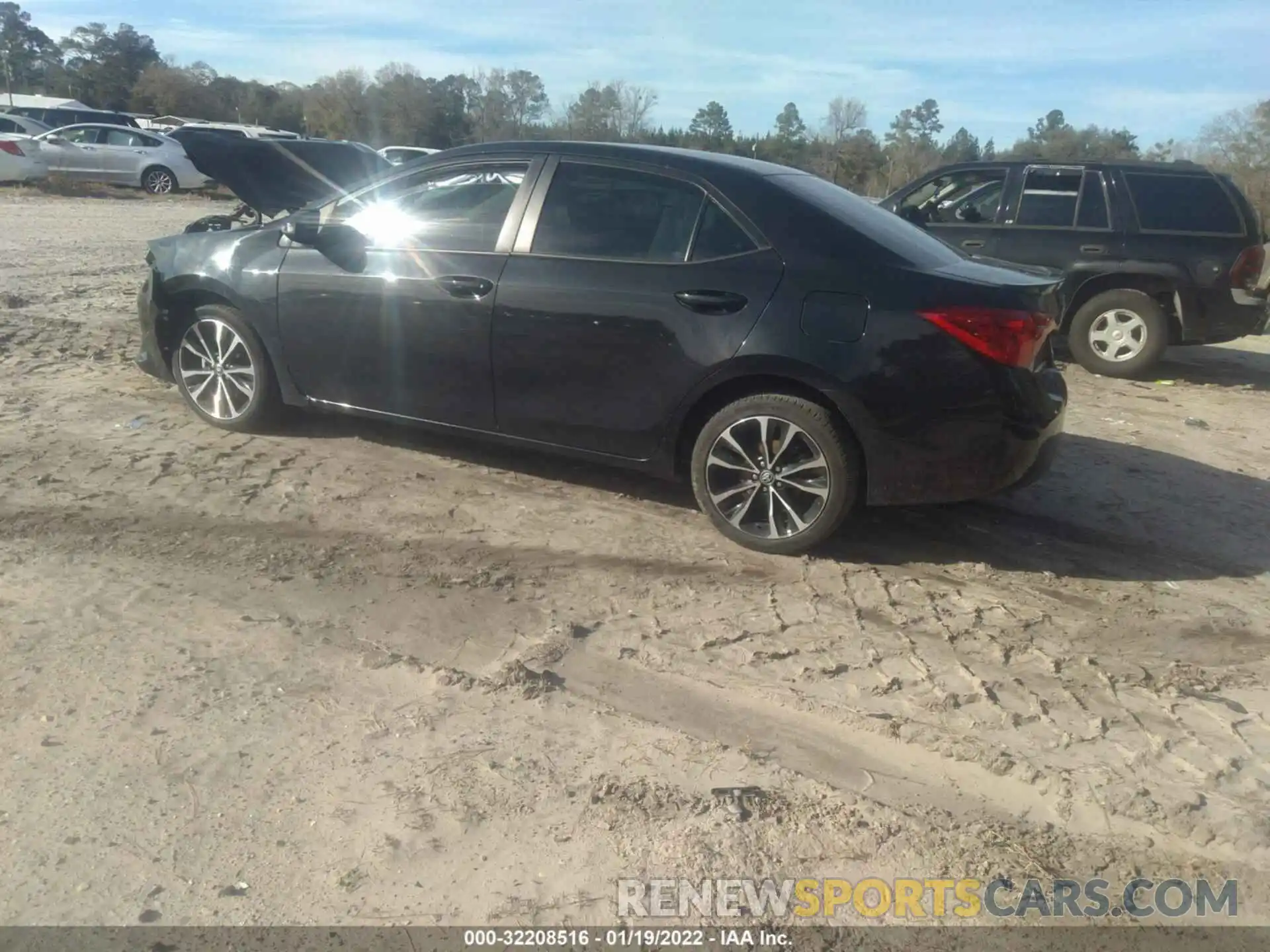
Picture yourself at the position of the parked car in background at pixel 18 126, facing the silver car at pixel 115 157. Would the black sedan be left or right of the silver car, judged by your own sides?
right

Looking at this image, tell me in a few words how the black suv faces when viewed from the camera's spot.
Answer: facing to the left of the viewer

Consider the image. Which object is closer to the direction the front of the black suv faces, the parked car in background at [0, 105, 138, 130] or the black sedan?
the parked car in background

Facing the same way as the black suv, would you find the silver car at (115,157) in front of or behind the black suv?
in front
